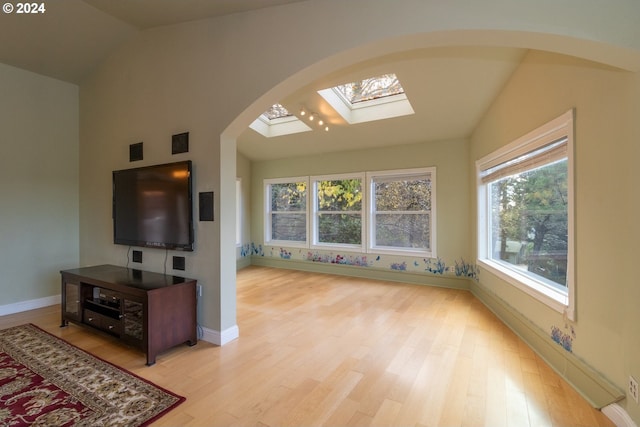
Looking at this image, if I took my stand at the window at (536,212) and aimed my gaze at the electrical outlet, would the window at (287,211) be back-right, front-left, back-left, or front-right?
back-right

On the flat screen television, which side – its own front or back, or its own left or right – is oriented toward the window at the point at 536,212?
left

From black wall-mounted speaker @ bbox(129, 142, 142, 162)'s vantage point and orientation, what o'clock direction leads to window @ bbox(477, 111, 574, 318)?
The window is roughly at 9 o'clock from the black wall-mounted speaker.

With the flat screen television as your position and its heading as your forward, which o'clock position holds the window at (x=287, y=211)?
The window is roughly at 6 o'clock from the flat screen television.

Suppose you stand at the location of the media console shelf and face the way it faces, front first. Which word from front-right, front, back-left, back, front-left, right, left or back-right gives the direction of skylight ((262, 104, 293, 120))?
back

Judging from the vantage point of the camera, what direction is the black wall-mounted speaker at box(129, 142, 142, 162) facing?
facing the viewer and to the left of the viewer

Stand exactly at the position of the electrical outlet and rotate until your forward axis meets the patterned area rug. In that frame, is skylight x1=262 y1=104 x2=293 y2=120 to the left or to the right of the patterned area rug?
right

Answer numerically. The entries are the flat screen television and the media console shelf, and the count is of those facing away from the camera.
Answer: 0

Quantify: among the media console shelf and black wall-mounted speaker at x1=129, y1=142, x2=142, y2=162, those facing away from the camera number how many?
0

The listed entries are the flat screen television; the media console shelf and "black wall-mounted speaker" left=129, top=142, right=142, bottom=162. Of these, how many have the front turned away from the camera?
0

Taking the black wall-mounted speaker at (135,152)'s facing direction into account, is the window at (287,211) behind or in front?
behind

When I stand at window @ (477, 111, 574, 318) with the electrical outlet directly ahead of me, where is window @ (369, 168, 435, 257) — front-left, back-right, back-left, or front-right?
back-right

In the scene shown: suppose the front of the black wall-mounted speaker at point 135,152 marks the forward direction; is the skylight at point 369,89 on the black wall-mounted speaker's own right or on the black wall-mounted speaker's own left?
on the black wall-mounted speaker's own left

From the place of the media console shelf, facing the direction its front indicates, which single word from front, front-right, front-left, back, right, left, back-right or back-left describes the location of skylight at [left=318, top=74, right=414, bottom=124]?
back-left
